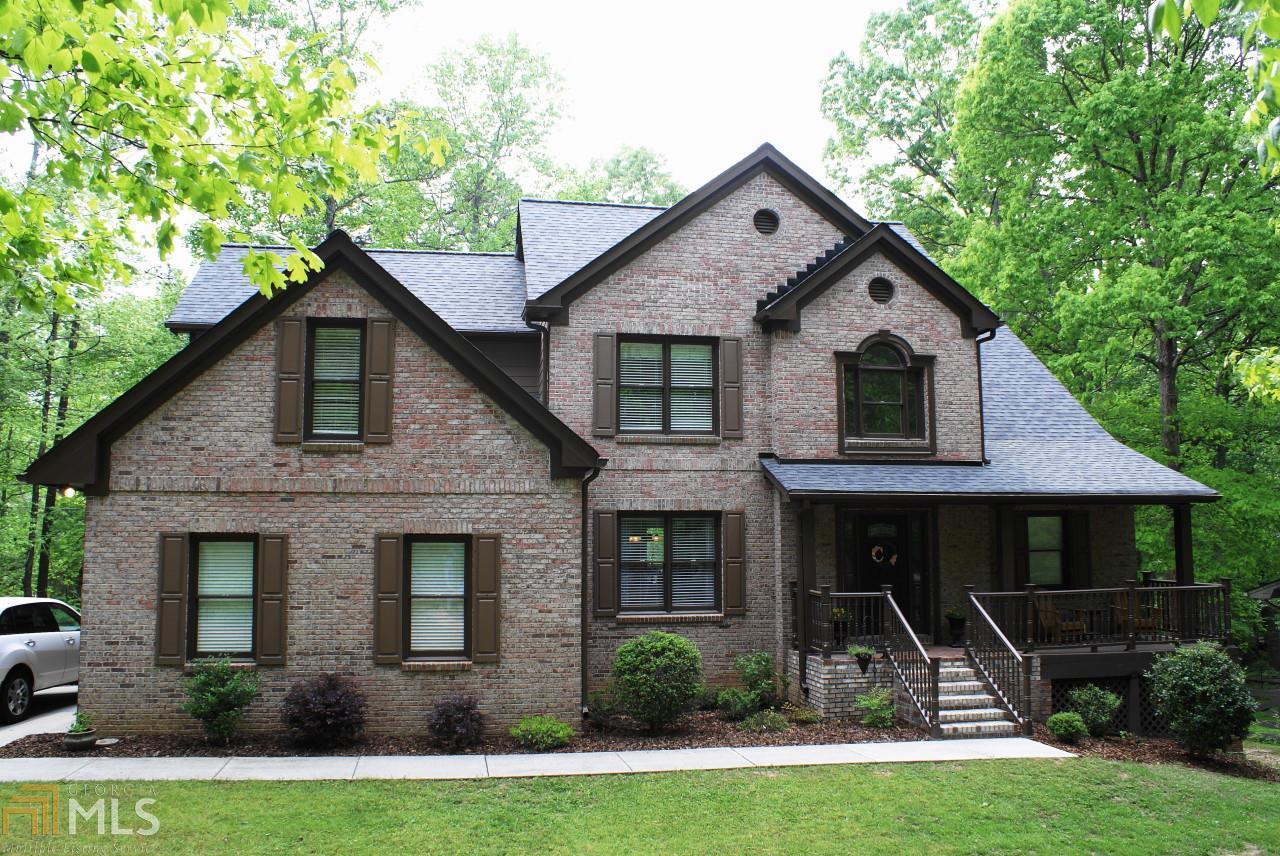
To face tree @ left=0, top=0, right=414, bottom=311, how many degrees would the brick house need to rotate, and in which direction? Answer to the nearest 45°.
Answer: approximately 45° to its right

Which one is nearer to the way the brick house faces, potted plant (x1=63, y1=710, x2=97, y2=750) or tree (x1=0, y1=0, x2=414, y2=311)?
the tree

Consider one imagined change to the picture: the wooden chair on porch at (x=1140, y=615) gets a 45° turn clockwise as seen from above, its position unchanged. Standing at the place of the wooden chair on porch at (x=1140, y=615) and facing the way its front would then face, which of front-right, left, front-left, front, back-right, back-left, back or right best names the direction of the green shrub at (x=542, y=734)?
front-right

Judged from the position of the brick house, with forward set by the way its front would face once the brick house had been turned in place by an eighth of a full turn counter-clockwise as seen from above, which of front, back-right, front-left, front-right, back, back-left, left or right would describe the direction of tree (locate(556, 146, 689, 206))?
back-left

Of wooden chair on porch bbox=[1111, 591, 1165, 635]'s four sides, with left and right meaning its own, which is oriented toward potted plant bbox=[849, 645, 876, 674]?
right

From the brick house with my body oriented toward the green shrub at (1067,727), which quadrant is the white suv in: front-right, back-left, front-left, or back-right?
back-right

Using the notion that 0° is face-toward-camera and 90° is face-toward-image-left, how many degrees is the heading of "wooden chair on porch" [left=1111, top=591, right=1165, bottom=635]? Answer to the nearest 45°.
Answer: approximately 315°
